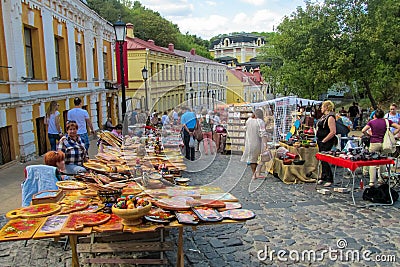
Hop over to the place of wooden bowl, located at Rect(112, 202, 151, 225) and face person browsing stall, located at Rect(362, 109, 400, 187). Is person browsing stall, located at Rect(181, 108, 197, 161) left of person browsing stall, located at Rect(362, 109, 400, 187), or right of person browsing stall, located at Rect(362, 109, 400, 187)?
left

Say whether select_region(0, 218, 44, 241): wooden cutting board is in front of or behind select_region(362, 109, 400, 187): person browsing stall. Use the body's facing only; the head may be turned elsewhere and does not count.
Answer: behind

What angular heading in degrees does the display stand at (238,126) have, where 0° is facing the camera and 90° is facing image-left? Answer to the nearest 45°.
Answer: approximately 0°

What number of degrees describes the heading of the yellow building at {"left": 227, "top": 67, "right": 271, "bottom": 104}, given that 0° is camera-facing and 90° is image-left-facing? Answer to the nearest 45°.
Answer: approximately 315°

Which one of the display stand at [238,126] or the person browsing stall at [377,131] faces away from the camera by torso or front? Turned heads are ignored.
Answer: the person browsing stall

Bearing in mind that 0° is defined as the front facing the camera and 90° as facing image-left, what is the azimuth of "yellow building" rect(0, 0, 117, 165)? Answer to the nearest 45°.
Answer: approximately 315°

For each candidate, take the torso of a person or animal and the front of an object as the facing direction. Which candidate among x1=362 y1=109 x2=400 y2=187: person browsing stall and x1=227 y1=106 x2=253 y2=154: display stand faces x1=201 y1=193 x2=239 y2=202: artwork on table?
the display stand

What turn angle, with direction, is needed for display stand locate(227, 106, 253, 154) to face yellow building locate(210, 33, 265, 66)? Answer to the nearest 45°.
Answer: approximately 180°
